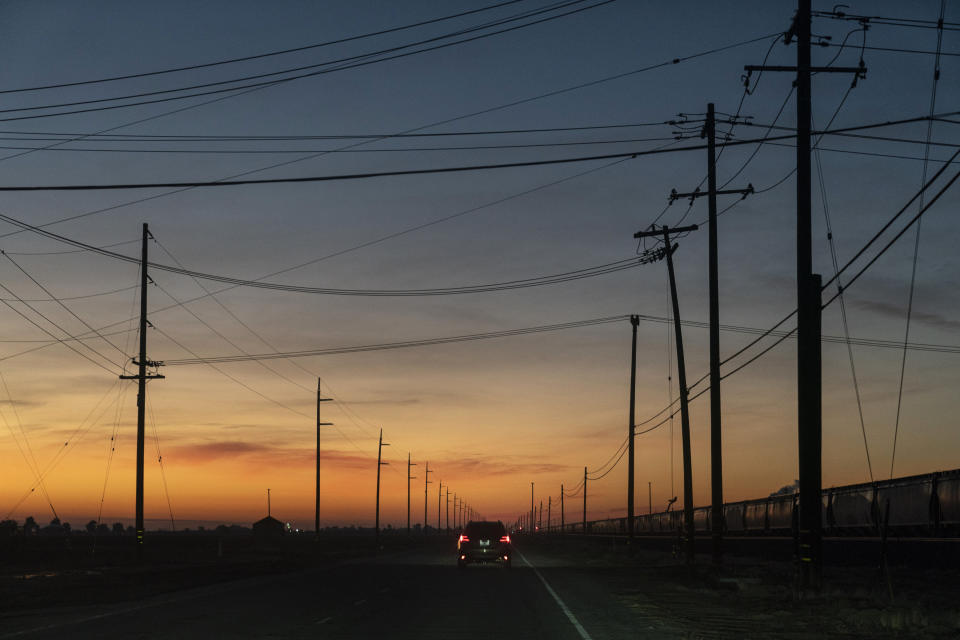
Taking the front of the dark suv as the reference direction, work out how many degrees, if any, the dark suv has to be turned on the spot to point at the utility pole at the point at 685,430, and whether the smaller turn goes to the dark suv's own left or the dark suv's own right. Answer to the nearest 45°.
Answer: approximately 135° to the dark suv's own right

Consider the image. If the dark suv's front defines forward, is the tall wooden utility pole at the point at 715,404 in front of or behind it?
behind

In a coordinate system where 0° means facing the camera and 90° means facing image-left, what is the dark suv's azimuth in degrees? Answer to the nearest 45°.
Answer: approximately 180°

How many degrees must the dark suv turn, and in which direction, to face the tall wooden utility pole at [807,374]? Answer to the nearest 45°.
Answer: approximately 180°

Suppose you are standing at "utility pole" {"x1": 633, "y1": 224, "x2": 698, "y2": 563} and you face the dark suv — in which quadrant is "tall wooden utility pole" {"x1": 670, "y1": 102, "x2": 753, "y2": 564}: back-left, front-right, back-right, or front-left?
back-left

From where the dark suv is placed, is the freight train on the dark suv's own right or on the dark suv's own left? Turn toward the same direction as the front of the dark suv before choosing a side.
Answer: on the dark suv's own right
